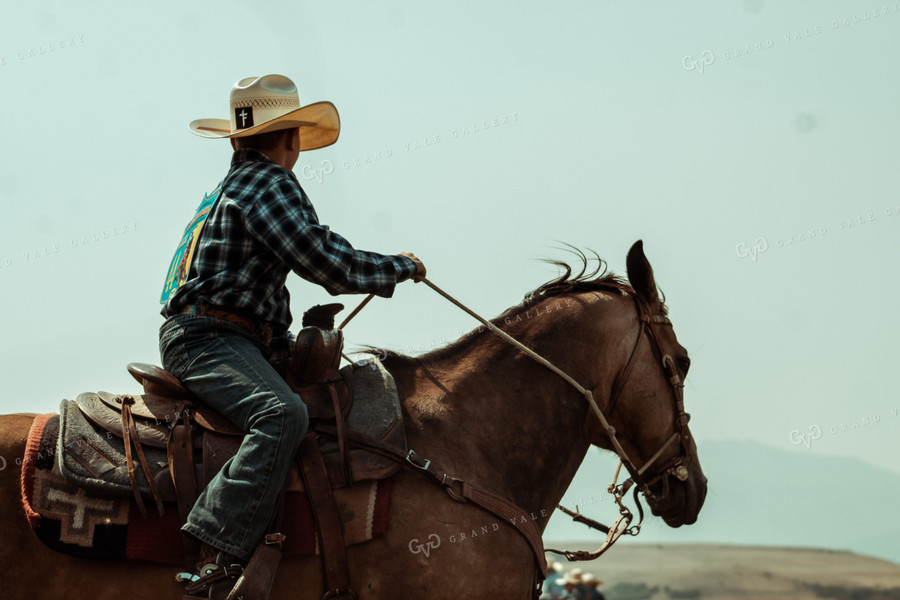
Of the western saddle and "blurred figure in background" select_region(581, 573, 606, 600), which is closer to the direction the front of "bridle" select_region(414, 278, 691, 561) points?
the blurred figure in background

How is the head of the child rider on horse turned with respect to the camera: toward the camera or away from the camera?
away from the camera

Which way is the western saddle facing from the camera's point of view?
to the viewer's right

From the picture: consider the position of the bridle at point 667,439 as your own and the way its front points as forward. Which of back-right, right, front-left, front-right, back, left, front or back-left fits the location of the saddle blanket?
back-right

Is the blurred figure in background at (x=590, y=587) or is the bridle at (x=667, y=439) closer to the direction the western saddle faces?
the bridle

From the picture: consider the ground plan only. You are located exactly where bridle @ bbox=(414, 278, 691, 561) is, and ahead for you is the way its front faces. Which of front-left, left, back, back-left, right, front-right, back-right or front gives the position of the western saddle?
back-right

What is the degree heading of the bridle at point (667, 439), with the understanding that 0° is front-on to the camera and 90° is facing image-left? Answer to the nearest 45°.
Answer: approximately 270°

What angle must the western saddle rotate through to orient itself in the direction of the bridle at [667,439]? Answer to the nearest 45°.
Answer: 0° — it already faces it

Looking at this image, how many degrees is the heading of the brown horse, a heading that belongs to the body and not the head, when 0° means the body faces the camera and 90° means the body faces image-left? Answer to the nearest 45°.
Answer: approximately 270°

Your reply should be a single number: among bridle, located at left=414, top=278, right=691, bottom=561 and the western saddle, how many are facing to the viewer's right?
2
